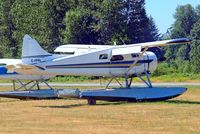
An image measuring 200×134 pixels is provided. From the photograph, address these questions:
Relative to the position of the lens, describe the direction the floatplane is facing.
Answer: facing away from the viewer and to the right of the viewer

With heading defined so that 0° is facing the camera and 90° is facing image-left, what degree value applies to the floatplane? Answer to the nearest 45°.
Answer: approximately 225°
